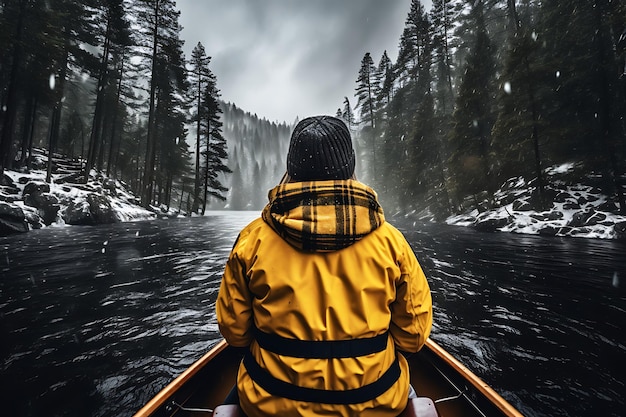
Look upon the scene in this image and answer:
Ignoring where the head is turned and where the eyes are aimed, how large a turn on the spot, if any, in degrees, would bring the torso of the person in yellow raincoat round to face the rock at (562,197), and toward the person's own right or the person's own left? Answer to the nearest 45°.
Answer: approximately 45° to the person's own right

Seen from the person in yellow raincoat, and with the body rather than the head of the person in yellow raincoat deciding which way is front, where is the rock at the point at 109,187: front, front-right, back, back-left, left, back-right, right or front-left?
front-left

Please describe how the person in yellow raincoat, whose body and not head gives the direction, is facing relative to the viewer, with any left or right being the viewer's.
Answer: facing away from the viewer

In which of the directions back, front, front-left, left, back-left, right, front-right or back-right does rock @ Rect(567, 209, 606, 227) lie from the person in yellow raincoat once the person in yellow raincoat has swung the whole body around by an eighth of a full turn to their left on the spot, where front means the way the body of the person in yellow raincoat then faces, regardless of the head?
right

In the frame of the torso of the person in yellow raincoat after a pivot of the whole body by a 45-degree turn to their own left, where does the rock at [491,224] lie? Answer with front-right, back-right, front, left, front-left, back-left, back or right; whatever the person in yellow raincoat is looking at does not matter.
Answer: right

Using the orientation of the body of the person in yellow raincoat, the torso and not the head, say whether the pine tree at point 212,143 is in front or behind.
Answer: in front

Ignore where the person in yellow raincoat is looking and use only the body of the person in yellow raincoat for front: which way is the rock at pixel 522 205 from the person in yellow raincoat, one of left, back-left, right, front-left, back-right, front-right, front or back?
front-right

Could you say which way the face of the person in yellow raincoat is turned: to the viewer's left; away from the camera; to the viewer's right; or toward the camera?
away from the camera

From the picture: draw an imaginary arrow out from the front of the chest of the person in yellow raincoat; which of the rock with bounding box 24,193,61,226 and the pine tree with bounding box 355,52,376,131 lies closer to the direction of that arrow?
the pine tree

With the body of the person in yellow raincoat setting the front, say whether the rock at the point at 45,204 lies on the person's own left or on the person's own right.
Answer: on the person's own left

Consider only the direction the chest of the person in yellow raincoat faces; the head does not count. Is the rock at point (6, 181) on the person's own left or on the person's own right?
on the person's own left
